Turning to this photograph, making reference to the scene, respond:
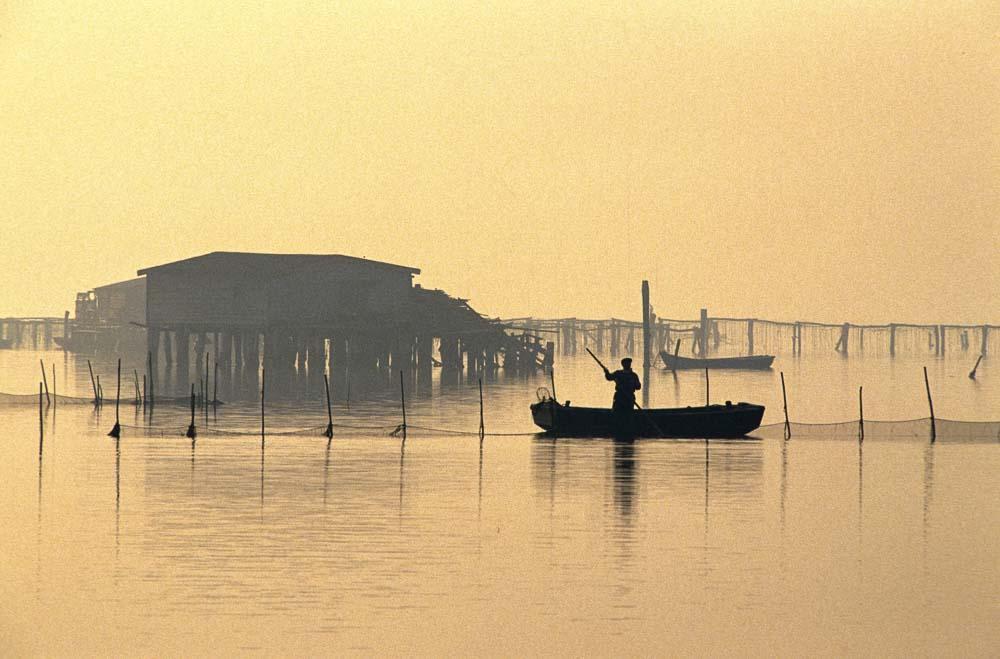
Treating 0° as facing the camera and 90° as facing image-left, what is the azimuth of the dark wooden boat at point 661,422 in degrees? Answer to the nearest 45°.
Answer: approximately 270°
